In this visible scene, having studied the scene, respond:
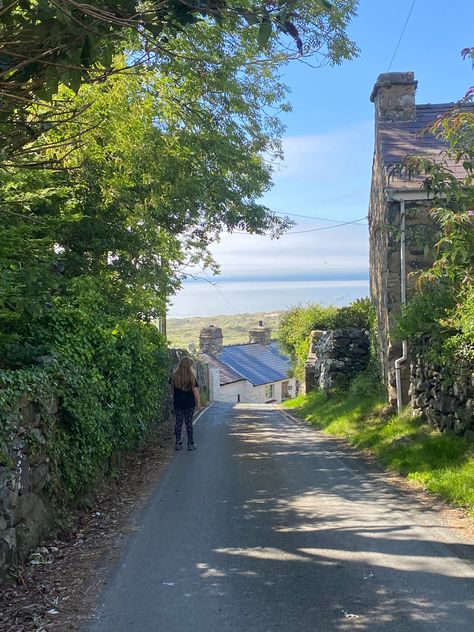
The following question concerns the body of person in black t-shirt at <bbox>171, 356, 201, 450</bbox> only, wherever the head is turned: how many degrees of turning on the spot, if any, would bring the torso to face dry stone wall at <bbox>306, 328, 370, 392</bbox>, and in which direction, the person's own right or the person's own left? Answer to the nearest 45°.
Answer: approximately 45° to the person's own right

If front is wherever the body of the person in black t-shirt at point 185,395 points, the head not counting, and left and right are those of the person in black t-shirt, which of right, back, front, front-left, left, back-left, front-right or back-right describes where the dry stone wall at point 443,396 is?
back-right

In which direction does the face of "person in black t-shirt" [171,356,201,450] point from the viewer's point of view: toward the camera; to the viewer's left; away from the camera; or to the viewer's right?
away from the camera

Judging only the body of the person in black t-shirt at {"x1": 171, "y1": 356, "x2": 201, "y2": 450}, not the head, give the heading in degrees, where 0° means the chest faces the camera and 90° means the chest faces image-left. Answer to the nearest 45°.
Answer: approximately 180°

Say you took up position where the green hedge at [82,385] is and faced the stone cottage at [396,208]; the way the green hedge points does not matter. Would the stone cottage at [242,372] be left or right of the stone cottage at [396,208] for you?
left
